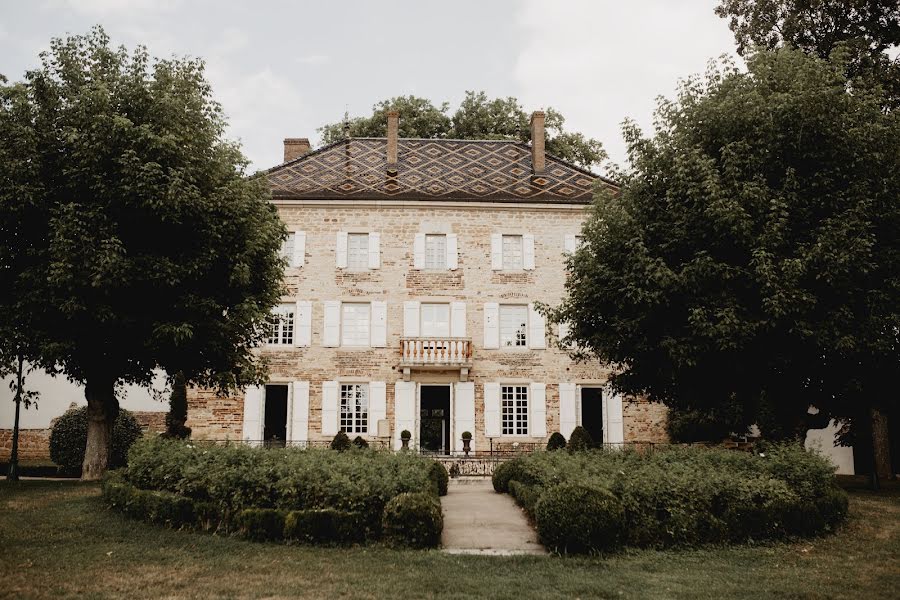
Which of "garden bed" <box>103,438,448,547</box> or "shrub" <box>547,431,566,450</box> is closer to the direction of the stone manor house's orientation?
the garden bed

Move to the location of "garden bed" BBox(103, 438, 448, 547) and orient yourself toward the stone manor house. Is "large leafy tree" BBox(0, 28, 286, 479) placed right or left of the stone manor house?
left

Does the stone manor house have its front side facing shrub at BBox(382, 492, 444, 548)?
yes

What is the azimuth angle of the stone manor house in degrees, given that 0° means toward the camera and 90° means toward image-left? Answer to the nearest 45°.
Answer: approximately 0°

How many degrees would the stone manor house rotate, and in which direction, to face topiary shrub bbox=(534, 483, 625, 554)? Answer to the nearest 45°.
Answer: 0° — it already faces it

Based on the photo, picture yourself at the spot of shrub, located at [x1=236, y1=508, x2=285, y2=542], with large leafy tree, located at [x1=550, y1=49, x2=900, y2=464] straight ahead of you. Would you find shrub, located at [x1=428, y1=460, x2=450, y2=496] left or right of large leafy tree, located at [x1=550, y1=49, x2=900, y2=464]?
left

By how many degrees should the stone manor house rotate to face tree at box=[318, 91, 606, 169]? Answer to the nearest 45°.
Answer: approximately 180°
